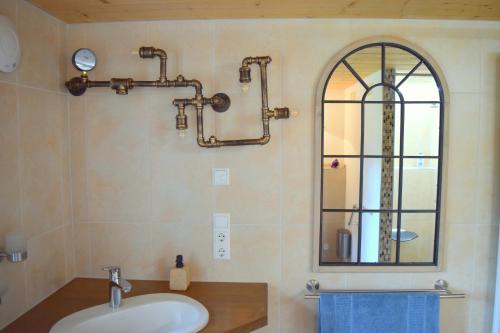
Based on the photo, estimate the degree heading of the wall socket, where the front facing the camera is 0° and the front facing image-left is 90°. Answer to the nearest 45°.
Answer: approximately 0°

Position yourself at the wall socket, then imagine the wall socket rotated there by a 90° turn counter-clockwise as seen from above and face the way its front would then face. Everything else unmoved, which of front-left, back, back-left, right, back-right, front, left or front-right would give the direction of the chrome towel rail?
front

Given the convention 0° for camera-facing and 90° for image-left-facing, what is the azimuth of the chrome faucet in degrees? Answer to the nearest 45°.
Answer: approximately 315°

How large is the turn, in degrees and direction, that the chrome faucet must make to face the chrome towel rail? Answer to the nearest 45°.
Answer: approximately 45° to its left
